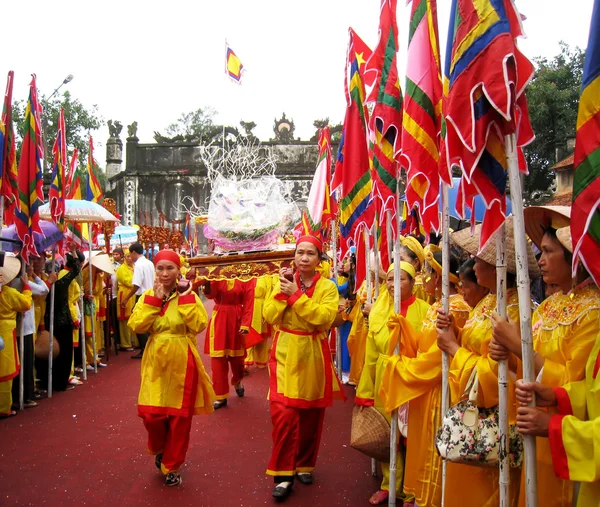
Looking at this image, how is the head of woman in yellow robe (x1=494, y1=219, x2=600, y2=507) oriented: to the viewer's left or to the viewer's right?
to the viewer's left

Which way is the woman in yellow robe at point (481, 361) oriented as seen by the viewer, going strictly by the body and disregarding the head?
to the viewer's left

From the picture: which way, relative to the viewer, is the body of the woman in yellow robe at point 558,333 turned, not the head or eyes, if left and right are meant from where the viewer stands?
facing to the left of the viewer

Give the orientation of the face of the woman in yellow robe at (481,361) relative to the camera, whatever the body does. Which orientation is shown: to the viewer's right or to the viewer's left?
to the viewer's left

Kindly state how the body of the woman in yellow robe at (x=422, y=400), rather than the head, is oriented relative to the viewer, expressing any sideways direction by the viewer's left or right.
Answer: facing to the left of the viewer

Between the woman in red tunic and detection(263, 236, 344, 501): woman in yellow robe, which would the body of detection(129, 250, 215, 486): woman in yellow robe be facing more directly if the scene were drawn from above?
the woman in yellow robe

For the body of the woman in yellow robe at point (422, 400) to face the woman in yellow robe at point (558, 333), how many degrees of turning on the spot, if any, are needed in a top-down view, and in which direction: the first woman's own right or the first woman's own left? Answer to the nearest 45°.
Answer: approximately 135° to the first woman's own left

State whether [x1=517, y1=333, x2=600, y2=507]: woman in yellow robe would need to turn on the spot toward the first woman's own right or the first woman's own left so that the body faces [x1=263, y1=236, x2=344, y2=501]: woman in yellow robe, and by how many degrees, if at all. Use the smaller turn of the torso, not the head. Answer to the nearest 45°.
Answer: approximately 45° to the first woman's own right

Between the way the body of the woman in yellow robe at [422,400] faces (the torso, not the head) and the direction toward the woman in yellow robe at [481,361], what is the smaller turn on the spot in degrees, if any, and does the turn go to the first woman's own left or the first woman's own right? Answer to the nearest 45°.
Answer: approximately 135° to the first woman's own left

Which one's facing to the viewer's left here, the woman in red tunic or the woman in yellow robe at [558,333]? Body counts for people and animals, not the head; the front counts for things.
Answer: the woman in yellow robe

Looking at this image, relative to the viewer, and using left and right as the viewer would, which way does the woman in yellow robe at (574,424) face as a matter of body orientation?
facing to the left of the viewer

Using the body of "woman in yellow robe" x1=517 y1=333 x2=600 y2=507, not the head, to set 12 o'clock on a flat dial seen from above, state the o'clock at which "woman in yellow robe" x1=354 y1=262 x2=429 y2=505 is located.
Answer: "woman in yellow robe" x1=354 y1=262 x2=429 y2=505 is roughly at 2 o'clock from "woman in yellow robe" x1=517 y1=333 x2=600 y2=507.
